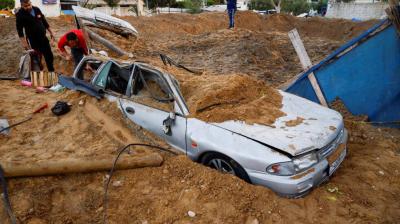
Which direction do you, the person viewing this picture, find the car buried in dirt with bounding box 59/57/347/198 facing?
facing the viewer and to the right of the viewer

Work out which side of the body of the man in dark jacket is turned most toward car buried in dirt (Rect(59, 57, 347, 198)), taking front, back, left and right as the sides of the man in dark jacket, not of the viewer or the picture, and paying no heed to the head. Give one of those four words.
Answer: front

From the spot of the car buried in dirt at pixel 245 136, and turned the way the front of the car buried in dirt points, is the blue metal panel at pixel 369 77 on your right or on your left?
on your left

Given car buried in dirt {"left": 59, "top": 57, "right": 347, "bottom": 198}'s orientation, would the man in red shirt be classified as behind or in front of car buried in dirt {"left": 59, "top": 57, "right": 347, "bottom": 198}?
behind

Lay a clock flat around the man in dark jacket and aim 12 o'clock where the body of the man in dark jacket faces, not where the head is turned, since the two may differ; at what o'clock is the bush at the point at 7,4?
The bush is roughly at 6 o'clock from the man in dark jacket.

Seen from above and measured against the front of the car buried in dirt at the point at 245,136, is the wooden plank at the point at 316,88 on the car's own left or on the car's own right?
on the car's own left

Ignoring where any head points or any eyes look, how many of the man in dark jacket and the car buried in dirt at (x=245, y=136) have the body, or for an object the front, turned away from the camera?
0

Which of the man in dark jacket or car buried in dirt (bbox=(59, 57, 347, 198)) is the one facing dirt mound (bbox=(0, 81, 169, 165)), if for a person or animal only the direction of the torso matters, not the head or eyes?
the man in dark jacket

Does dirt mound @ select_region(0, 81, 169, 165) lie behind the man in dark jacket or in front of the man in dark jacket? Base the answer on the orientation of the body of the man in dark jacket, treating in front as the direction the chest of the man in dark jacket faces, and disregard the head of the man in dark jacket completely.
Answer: in front

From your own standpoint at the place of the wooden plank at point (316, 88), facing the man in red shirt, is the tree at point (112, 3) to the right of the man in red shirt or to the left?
right

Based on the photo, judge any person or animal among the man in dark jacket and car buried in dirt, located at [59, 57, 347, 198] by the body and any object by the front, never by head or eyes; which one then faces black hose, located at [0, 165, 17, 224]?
the man in dark jacket

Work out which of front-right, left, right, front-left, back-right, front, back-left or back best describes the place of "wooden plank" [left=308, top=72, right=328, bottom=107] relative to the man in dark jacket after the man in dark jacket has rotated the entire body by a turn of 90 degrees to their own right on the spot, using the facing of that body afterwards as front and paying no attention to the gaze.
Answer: back-left
